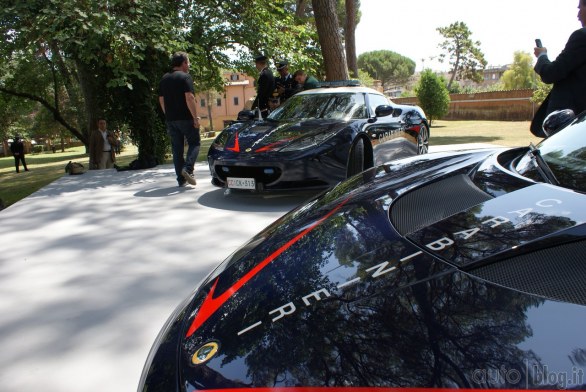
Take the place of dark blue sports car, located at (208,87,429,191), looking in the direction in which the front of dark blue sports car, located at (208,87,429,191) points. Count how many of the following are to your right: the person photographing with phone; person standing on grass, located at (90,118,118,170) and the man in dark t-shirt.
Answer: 2

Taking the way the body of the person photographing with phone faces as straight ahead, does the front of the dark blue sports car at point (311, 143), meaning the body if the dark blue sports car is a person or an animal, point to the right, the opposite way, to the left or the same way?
to the left

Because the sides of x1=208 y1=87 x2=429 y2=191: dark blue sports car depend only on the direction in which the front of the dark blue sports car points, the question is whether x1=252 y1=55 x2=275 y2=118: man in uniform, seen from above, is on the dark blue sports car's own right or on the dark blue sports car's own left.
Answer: on the dark blue sports car's own right

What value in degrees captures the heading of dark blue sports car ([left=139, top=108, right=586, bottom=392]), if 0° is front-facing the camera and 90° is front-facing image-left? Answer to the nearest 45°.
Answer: approximately 45°

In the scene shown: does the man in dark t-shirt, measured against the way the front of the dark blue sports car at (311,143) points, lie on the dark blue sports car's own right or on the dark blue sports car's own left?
on the dark blue sports car's own right

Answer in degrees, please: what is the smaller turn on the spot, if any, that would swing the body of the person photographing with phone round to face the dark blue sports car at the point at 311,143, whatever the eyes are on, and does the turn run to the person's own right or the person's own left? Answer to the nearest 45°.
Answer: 0° — they already face it

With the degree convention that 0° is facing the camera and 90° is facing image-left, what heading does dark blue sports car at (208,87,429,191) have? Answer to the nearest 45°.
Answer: approximately 45°

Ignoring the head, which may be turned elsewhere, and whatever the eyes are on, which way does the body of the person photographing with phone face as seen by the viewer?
to the viewer's left

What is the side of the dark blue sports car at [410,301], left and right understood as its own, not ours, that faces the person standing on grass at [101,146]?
right

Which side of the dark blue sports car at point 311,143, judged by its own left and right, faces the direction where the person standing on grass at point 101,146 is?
right
